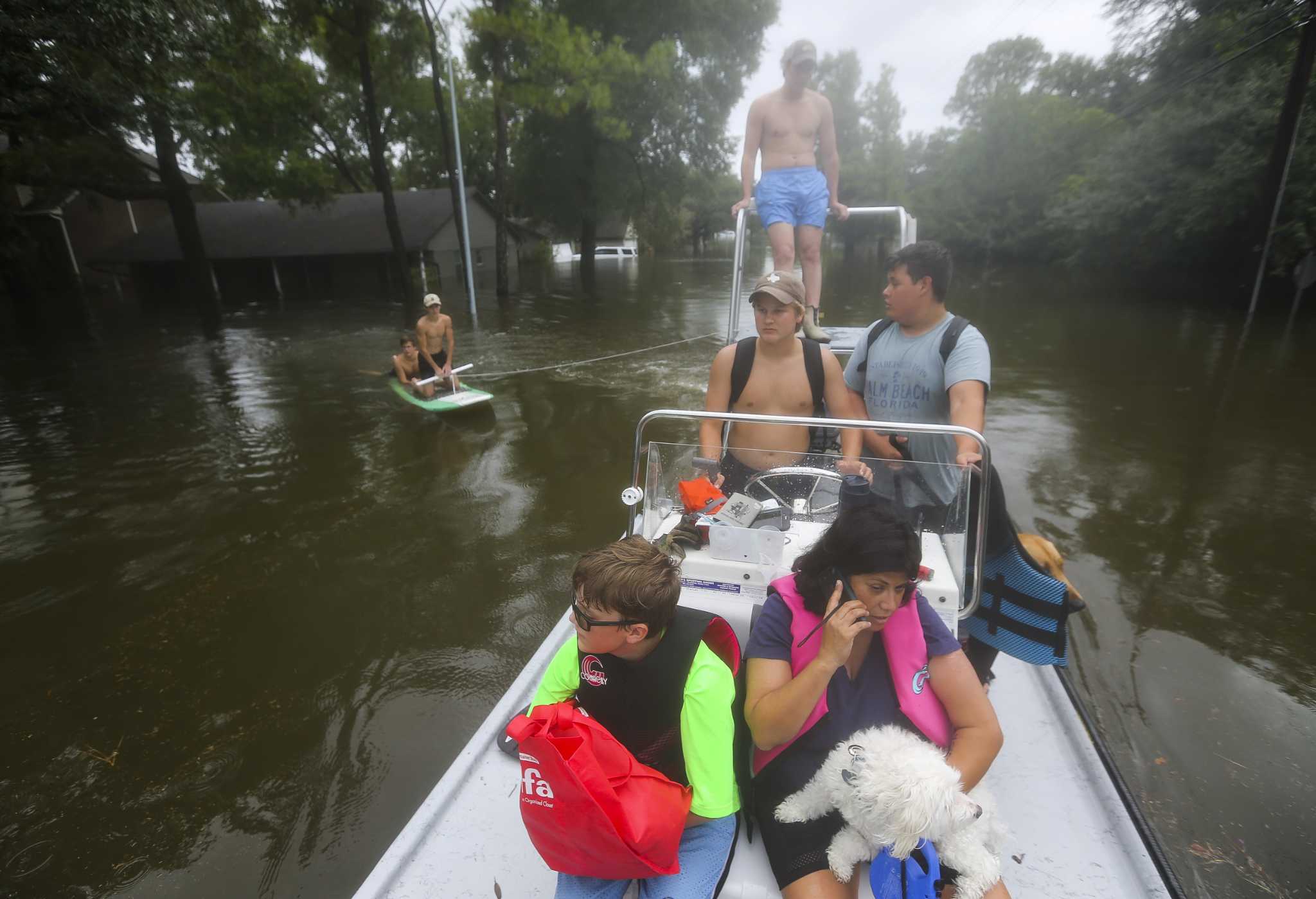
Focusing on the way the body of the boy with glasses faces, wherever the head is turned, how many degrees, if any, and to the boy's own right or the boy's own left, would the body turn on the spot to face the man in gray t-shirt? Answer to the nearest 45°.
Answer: approximately 180°

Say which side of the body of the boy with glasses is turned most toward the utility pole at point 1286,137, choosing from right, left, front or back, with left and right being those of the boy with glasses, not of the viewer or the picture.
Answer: back

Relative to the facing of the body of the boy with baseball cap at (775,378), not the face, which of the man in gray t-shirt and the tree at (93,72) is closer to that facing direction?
the man in gray t-shirt

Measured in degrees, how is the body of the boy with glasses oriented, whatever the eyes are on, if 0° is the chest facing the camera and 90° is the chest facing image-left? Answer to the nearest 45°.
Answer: approximately 45°

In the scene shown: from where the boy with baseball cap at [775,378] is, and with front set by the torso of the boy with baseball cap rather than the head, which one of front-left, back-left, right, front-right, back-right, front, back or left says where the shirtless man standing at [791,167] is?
back

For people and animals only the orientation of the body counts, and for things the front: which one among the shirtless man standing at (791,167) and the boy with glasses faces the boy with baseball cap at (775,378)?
the shirtless man standing

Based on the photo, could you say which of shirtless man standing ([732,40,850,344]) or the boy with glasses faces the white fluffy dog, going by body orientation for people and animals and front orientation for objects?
the shirtless man standing

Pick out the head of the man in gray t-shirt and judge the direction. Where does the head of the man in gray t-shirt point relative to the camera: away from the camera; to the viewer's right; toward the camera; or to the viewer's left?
to the viewer's left

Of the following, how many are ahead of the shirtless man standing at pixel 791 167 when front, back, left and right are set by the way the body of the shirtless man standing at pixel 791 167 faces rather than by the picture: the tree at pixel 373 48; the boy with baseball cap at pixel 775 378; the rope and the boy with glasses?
2

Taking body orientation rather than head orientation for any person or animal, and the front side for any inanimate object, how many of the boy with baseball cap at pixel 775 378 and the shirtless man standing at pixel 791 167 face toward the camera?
2
